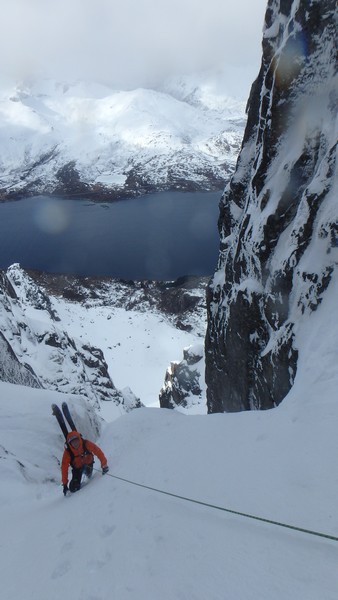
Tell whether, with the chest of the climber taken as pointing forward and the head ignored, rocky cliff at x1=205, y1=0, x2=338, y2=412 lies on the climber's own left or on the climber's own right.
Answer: on the climber's own left

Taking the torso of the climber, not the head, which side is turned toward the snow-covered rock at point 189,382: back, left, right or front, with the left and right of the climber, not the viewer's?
back

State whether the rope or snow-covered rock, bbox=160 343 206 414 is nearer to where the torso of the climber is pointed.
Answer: the rope

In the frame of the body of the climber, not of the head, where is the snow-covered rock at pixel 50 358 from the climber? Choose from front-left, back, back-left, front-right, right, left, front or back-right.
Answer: back

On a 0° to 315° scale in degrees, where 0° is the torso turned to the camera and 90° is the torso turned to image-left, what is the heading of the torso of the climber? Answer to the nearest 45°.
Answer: approximately 0°

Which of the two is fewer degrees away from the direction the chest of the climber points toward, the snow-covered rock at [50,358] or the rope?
the rope

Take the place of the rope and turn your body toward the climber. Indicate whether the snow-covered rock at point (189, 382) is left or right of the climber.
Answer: right
